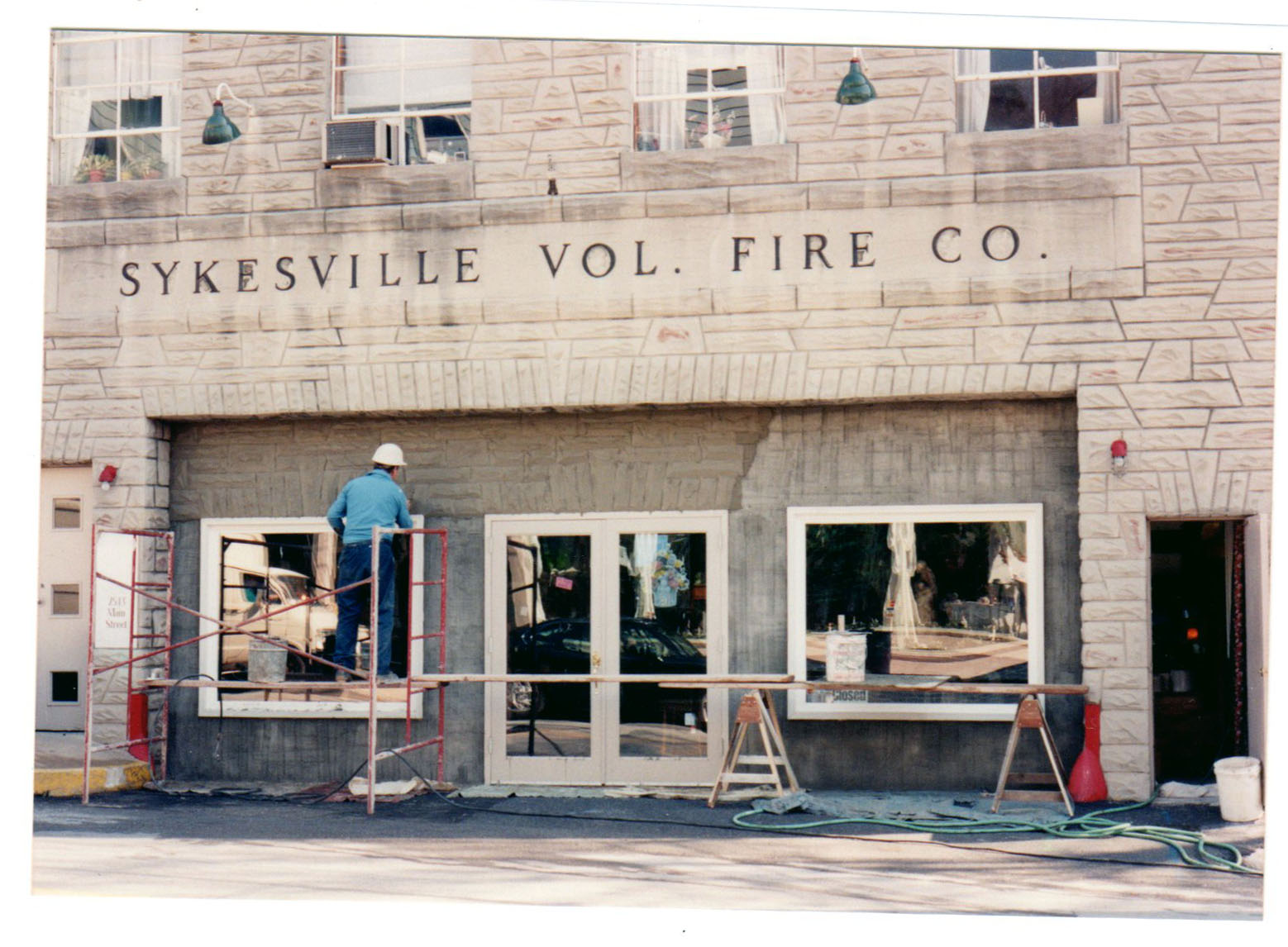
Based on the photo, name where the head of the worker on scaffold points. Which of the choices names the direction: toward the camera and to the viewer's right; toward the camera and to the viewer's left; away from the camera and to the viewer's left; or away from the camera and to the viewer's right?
away from the camera and to the viewer's right

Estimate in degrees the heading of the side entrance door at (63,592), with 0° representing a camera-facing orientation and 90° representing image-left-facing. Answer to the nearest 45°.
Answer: approximately 0°

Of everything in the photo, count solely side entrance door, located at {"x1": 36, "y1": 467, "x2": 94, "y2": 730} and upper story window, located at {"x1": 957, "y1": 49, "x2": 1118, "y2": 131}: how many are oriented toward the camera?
2

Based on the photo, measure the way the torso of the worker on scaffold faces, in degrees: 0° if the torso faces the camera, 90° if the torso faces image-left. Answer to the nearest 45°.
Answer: approximately 225°

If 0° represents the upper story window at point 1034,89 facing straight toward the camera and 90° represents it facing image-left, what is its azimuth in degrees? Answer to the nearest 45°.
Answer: approximately 0°

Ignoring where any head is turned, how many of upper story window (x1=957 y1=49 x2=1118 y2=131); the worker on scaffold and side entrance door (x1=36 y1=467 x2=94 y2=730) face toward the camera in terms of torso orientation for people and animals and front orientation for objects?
2

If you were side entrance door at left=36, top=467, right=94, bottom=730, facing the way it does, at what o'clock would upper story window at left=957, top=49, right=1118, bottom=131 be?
The upper story window is roughly at 10 o'clock from the side entrance door.

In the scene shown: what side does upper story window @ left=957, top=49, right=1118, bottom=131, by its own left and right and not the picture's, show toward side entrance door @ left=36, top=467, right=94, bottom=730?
right

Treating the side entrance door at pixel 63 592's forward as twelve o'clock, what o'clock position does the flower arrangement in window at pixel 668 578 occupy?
The flower arrangement in window is roughly at 10 o'clock from the side entrance door.

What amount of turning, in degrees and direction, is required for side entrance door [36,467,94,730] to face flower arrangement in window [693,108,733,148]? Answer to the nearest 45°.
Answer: approximately 45° to its left
